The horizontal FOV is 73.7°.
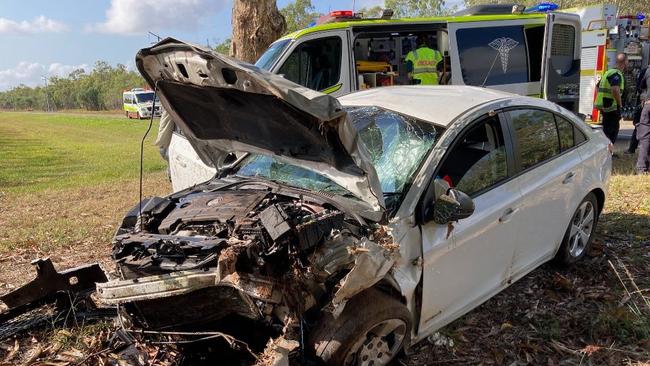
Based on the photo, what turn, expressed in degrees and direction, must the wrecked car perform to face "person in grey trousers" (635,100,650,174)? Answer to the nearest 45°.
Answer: approximately 180°

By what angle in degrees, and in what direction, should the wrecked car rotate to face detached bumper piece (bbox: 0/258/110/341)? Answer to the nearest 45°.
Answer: approximately 45° to its right

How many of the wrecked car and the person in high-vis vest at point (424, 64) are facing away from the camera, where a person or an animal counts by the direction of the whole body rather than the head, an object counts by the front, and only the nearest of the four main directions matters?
1

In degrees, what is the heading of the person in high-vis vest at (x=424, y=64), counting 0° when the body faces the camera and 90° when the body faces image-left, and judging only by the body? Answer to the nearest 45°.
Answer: approximately 180°

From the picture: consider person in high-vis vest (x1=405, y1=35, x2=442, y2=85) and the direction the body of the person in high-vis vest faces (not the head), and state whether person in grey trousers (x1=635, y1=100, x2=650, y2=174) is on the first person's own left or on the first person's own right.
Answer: on the first person's own right

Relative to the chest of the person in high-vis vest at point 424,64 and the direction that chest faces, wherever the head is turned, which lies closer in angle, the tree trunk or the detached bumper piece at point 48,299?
the tree trunk

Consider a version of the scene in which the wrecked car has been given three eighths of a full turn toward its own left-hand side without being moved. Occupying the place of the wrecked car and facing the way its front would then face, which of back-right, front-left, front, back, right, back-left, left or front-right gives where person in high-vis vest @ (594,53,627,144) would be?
front-left

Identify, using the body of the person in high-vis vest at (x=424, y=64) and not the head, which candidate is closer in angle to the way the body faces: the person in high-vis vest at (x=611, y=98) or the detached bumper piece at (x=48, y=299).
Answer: the person in high-vis vest

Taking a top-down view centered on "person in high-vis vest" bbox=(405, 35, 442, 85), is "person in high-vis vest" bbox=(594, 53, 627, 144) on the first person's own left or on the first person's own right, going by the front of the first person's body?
on the first person's own right

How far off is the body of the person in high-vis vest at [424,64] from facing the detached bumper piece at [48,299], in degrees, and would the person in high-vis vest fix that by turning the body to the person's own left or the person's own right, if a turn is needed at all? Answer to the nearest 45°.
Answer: approximately 135° to the person's own left

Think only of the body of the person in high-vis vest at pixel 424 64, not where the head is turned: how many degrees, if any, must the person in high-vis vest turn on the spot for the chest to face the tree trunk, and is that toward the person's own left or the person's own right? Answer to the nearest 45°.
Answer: approximately 90° to the person's own left

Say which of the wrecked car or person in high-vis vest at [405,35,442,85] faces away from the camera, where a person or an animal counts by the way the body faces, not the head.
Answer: the person in high-vis vest

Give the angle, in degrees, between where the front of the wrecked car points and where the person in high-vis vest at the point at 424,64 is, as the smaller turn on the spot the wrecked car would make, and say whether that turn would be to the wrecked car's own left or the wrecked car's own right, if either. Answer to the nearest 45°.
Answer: approximately 135° to the wrecked car's own right

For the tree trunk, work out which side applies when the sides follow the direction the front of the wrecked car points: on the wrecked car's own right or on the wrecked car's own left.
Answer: on the wrecked car's own right

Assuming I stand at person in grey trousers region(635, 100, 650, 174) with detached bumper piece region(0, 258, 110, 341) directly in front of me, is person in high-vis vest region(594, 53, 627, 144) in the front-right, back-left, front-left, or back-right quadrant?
back-right
